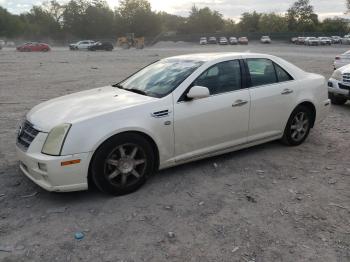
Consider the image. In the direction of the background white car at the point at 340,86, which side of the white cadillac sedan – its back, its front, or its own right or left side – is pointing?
back

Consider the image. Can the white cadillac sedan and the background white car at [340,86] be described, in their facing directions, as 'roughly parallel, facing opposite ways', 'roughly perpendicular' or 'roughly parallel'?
roughly parallel

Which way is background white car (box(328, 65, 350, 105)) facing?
toward the camera

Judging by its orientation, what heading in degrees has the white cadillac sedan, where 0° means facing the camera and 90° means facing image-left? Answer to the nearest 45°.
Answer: approximately 45°

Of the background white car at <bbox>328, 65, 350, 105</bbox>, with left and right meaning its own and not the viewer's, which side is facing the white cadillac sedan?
front

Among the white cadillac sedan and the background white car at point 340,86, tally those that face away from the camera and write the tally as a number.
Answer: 0
